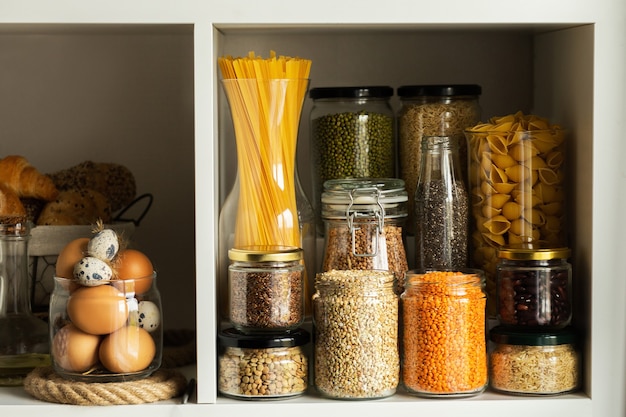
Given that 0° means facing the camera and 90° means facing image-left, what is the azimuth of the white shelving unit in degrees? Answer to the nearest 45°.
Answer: approximately 0°
